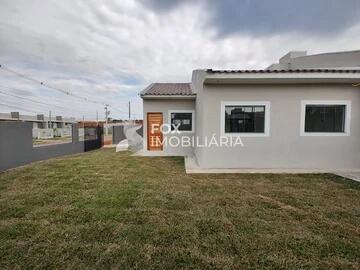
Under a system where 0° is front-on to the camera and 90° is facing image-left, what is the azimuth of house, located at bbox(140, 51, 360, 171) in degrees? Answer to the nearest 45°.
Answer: approximately 0°

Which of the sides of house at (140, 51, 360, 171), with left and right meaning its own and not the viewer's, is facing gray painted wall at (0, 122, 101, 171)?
right
